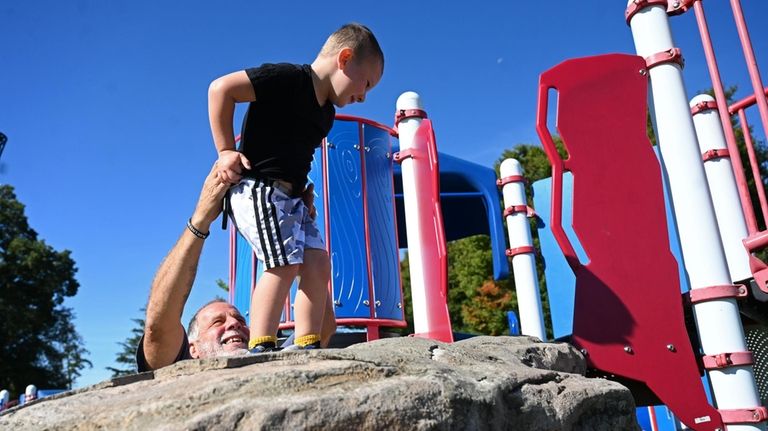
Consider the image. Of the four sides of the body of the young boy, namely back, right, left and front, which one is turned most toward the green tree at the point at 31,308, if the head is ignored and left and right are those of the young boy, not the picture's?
back

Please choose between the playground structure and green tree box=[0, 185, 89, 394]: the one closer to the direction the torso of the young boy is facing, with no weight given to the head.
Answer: the playground structure

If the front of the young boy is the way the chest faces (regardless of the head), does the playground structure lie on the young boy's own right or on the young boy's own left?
on the young boy's own left

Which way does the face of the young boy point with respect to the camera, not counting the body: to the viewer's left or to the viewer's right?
to the viewer's right

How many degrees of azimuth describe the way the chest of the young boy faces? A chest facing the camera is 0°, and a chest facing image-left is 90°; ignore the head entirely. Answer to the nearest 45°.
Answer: approximately 315°
